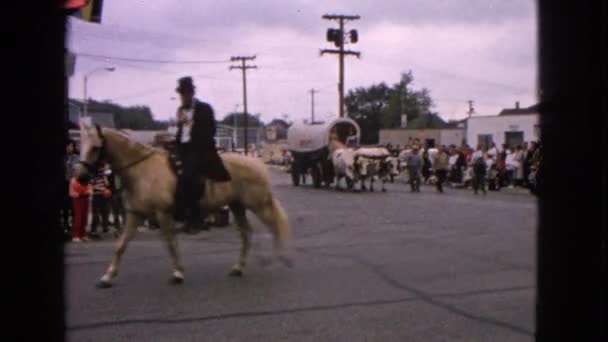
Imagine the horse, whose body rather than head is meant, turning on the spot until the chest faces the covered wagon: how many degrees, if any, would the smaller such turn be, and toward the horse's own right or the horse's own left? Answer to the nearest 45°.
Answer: approximately 90° to the horse's own right

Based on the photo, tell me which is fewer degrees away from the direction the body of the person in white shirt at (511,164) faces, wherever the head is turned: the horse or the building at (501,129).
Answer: the horse

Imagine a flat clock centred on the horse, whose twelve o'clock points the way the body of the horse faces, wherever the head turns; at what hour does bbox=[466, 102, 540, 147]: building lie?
The building is roughly at 4 o'clock from the horse.

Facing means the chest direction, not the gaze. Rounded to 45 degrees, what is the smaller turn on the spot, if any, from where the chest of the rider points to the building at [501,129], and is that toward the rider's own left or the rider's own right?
approximately 180°

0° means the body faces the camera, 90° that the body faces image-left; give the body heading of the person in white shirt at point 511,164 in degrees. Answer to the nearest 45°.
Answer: approximately 0°

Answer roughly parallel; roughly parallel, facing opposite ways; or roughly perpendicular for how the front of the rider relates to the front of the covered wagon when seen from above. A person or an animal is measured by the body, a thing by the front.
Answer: roughly perpendicular

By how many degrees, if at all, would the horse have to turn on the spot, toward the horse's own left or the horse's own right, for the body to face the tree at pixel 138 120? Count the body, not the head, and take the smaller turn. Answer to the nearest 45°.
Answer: approximately 90° to the horse's own right

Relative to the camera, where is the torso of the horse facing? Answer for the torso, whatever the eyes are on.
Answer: to the viewer's left

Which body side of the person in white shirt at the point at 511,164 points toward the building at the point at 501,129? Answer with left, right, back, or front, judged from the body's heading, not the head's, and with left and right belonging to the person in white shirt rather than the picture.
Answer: back
